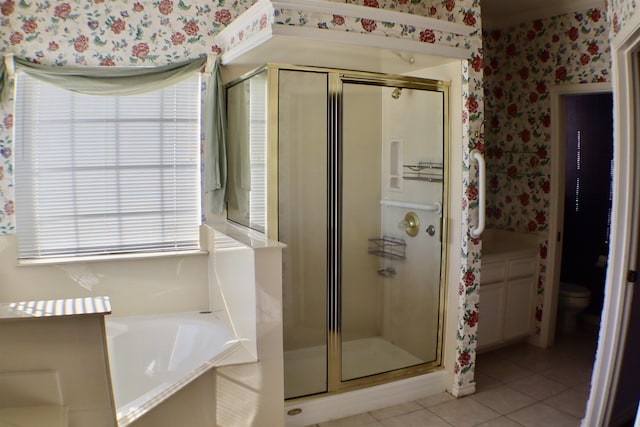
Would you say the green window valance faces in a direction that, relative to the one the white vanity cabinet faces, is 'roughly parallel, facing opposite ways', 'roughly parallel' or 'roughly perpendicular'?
roughly parallel

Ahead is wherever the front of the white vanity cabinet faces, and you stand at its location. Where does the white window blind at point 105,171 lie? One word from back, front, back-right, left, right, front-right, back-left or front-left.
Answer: right

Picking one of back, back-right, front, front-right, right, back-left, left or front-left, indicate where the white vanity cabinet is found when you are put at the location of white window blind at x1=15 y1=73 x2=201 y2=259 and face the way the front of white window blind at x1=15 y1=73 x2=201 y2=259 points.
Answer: left

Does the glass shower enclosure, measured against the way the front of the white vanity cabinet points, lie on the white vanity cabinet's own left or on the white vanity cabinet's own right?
on the white vanity cabinet's own right

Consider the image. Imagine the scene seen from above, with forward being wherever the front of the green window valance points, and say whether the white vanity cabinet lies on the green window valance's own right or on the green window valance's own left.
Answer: on the green window valance's own left

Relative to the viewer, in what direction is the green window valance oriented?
toward the camera

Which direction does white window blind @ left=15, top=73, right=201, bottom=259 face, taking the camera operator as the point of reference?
facing the viewer

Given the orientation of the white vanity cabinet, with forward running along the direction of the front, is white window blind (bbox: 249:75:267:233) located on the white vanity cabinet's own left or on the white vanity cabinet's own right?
on the white vanity cabinet's own right

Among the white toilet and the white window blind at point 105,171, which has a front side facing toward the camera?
the white window blind

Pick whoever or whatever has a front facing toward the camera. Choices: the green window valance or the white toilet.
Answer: the green window valance

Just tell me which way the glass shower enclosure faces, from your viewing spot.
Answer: facing the viewer and to the right of the viewer

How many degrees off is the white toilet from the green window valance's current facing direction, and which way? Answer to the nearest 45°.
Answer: approximately 90° to its left
